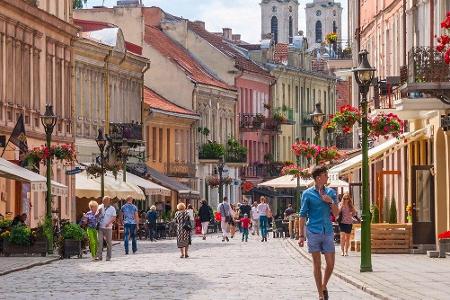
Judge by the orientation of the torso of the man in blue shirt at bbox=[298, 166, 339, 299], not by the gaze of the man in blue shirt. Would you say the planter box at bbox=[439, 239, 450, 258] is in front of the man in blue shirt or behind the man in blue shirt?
behind

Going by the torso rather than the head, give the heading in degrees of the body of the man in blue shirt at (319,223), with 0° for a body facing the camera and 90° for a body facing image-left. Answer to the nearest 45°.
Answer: approximately 0°

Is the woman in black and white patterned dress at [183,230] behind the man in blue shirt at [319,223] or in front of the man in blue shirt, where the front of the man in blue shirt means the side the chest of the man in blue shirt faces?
behind

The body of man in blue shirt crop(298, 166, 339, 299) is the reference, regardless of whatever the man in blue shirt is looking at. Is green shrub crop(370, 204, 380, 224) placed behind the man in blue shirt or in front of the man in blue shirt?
behind

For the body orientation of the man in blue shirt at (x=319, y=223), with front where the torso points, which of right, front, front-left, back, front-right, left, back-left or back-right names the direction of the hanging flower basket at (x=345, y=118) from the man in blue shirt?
back

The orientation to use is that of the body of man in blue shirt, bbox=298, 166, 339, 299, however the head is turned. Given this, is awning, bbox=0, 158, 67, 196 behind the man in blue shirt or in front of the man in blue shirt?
behind

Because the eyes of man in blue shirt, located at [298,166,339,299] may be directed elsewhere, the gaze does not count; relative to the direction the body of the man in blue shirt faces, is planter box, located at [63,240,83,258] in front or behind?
behind

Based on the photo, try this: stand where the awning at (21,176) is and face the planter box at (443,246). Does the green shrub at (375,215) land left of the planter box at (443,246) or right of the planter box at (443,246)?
left

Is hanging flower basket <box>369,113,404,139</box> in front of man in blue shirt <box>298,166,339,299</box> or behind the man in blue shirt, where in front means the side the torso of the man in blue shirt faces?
behind
